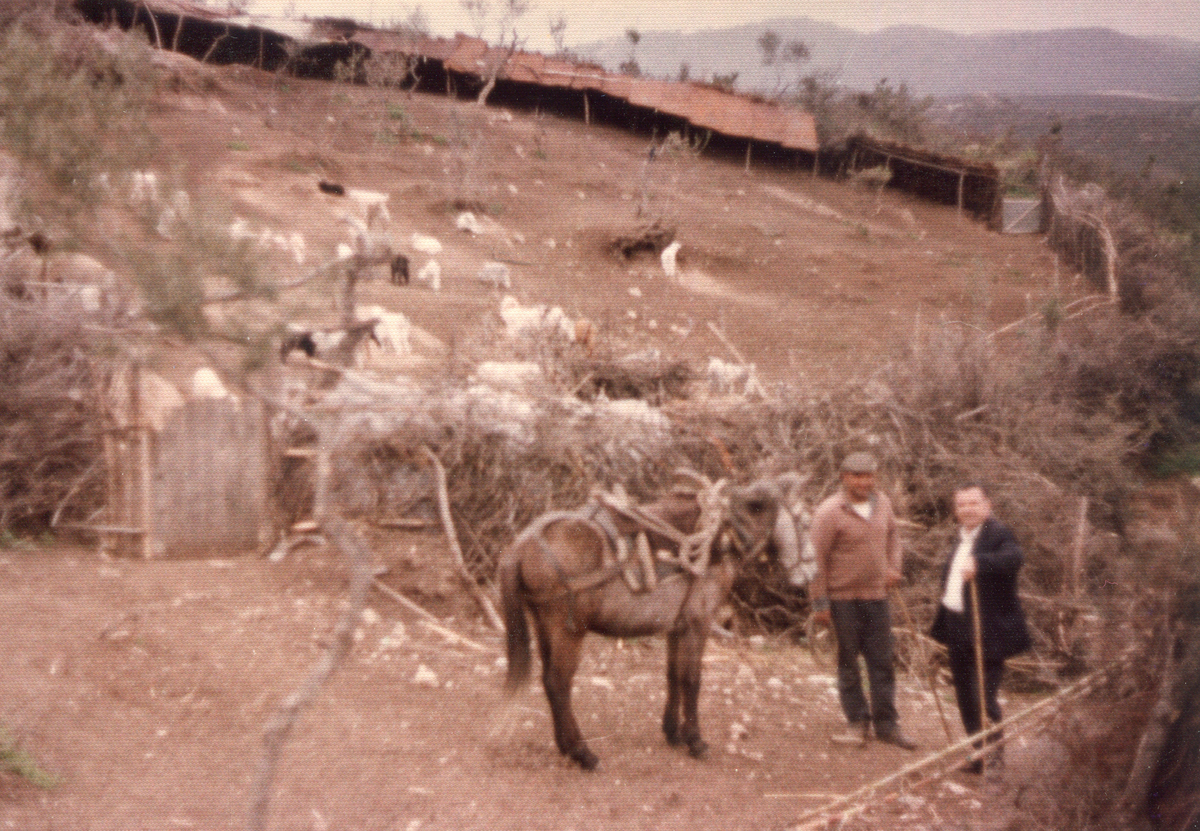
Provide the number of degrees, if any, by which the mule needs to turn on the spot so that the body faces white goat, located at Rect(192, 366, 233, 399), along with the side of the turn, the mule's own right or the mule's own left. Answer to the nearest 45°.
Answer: approximately 135° to the mule's own left

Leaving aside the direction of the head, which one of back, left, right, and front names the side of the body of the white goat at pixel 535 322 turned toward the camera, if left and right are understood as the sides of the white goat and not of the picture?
left

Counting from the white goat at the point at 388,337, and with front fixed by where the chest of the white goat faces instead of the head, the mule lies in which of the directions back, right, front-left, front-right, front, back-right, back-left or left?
left

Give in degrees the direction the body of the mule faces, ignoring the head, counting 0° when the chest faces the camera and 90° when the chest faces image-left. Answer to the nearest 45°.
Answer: approximately 270°

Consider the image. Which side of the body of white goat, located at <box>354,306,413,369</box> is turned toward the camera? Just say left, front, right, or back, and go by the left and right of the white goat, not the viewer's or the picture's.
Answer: left

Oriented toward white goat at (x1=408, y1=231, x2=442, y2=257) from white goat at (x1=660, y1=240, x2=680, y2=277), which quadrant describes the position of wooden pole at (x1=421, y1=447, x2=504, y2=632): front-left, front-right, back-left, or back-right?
front-left

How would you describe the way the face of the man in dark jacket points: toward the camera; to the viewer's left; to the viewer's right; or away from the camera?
toward the camera

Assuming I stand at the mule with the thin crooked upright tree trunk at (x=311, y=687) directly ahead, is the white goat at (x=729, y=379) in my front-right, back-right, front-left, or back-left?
back-right

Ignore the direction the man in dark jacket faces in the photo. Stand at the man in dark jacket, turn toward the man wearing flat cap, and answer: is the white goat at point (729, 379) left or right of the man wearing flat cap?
right

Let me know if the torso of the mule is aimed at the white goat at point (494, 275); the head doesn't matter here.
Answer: no

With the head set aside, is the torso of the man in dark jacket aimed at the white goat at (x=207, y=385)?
no
